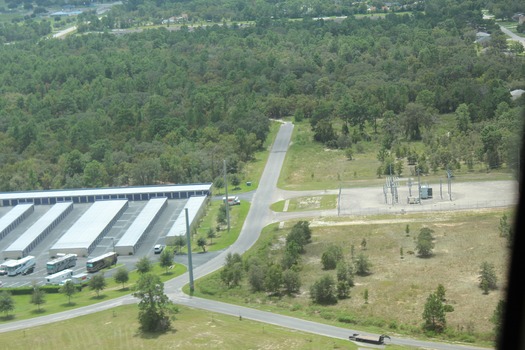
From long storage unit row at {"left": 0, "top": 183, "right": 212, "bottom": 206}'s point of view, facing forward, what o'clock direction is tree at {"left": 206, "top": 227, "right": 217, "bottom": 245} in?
The tree is roughly at 11 o'clock from the long storage unit row.

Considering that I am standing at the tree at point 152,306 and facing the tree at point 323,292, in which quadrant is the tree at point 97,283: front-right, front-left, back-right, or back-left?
back-left

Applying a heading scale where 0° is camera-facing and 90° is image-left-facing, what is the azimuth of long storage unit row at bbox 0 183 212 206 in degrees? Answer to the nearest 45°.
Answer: approximately 0°

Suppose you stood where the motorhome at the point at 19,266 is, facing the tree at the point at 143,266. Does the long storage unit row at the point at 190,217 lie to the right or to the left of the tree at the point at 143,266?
left
